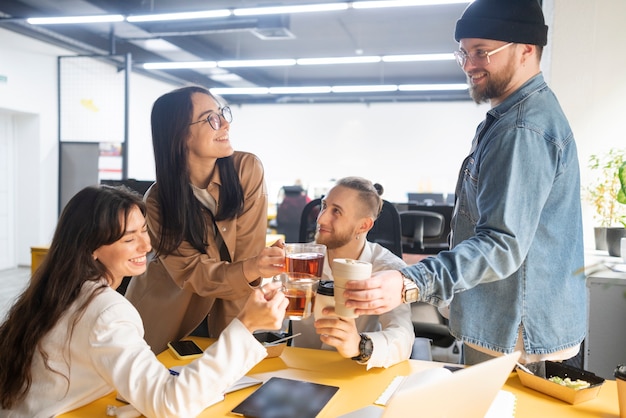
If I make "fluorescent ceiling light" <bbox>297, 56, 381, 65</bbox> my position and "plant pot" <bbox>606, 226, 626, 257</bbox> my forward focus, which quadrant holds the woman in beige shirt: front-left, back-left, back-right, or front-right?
front-right

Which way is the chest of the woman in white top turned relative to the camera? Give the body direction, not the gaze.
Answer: to the viewer's right

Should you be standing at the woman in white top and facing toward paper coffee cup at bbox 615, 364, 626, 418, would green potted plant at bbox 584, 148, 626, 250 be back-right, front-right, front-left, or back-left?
front-left

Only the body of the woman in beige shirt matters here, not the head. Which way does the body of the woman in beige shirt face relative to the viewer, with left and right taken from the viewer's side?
facing the viewer and to the right of the viewer

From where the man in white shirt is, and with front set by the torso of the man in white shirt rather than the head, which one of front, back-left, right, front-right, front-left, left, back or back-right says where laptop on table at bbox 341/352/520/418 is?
front-left

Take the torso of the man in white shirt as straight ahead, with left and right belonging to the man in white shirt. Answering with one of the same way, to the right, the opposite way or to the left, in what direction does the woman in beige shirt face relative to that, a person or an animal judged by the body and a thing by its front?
to the left

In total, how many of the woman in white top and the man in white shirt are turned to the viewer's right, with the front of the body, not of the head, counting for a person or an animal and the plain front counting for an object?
1

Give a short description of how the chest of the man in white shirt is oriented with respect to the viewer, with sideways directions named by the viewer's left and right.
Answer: facing the viewer and to the left of the viewer

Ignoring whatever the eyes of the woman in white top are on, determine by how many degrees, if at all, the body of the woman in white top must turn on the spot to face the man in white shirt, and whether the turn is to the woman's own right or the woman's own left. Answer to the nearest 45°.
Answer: approximately 45° to the woman's own left

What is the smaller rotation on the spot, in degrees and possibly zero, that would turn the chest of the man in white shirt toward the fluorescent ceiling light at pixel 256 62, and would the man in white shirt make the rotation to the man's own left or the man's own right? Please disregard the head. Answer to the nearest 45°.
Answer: approximately 135° to the man's own right

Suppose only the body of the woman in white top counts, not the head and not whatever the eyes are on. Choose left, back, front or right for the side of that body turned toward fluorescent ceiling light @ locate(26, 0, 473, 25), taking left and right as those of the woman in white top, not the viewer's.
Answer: left

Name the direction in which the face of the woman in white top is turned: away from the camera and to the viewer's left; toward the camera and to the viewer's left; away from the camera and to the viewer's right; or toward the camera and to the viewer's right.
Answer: toward the camera and to the viewer's right

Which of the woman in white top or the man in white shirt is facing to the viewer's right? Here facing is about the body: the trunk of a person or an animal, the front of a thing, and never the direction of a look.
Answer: the woman in white top
